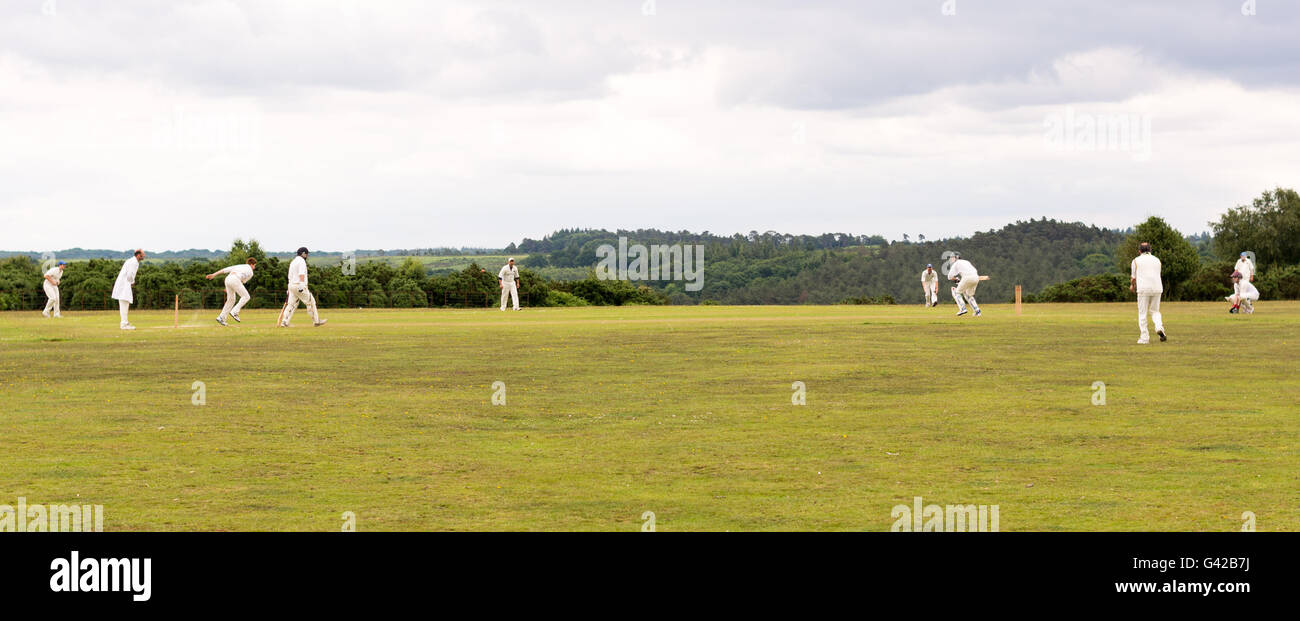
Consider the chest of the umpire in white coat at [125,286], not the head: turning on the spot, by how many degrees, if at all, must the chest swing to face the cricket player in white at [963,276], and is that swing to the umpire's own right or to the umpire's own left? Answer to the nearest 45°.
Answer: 0° — they already face them

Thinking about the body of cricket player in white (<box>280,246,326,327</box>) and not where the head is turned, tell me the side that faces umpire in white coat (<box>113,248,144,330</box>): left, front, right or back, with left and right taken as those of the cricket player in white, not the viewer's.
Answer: back

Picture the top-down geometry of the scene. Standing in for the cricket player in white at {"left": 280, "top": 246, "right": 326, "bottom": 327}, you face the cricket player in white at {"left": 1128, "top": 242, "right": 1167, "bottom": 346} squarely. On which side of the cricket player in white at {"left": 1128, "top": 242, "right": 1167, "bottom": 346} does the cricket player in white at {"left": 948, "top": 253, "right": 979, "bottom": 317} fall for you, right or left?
left

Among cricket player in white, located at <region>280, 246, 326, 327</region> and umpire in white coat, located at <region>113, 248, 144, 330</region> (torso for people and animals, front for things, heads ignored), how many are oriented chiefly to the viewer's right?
2

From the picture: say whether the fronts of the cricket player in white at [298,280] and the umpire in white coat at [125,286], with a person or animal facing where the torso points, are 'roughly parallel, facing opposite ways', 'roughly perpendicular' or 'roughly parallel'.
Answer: roughly parallel

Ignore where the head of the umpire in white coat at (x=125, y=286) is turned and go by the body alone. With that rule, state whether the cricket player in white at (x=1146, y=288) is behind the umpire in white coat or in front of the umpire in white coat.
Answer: in front

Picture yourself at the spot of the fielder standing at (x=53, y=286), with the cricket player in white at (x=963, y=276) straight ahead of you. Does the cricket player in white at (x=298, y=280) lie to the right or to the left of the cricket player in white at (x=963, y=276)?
right

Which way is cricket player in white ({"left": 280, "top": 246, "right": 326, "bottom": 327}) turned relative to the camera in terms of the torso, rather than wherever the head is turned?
to the viewer's right

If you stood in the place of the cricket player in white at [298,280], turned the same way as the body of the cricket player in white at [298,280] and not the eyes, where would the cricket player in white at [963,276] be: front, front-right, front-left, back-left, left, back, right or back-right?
front

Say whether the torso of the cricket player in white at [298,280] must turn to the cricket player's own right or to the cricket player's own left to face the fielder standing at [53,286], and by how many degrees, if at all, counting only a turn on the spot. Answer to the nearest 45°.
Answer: approximately 135° to the cricket player's own left

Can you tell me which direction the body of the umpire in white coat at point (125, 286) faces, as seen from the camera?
to the viewer's right

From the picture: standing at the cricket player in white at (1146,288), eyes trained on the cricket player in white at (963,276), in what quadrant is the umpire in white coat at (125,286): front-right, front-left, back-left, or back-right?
front-left

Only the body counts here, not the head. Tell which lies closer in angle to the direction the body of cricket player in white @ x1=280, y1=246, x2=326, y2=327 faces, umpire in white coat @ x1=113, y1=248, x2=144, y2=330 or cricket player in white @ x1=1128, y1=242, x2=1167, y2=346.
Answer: the cricket player in white

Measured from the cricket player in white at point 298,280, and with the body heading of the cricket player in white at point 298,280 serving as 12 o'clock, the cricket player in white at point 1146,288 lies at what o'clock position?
the cricket player in white at point 1146,288 is roughly at 1 o'clock from the cricket player in white at point 298,280.
